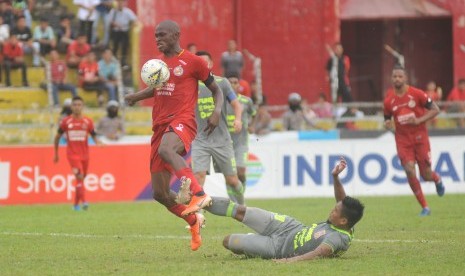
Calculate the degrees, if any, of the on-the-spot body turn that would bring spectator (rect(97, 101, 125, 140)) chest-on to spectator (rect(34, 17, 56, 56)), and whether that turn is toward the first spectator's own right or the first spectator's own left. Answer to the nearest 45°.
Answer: approximately 135° to the first spectator's own right

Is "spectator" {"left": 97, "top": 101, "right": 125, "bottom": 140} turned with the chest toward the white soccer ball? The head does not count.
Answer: yes

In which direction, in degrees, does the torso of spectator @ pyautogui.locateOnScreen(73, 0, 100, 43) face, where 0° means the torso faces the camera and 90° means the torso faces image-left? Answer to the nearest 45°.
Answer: approximately 0°

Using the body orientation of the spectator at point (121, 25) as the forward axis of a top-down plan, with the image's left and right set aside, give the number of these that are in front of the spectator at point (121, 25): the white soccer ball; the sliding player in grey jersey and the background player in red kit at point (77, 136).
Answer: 3

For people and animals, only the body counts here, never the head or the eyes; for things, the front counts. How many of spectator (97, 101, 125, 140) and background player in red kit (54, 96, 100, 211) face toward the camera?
2

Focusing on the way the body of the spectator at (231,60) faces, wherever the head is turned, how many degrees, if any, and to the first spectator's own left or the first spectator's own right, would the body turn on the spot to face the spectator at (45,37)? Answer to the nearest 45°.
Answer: approximately 90° to the first spectator's own right

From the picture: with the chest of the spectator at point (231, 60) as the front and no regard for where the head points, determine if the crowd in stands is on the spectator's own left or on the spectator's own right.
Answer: on the spectator's own right
